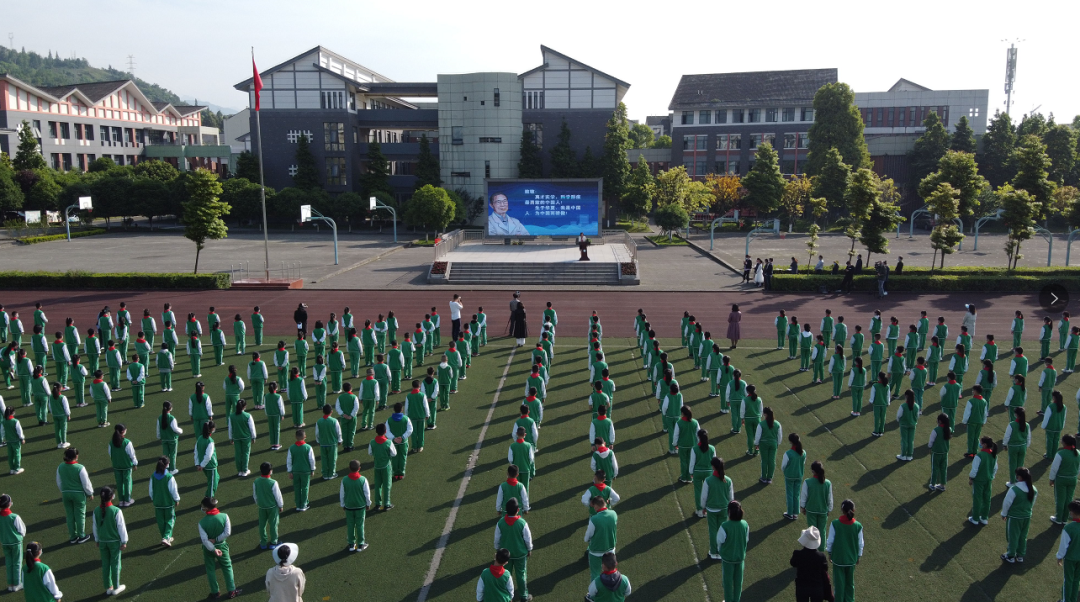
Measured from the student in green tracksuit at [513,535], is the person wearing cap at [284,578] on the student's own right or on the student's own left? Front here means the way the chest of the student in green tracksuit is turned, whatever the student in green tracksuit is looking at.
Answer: on the student's own left

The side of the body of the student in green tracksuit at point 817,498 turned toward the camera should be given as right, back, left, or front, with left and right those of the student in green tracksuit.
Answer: back

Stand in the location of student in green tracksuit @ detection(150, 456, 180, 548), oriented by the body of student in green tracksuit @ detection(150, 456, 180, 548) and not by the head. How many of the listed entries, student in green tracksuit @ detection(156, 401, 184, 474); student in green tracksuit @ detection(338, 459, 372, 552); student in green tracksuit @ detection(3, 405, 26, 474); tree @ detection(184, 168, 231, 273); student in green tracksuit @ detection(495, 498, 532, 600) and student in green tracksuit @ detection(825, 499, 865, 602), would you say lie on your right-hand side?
3

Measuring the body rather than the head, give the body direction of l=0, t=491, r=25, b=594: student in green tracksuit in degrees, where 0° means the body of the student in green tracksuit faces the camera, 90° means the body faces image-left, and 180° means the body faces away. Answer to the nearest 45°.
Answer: approximately 225°

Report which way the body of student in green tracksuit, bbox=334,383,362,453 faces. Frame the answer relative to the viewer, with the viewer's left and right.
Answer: facing away from the viewer

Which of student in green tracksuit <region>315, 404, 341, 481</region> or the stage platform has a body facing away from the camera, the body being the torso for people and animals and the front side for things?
the student in green tracksuit

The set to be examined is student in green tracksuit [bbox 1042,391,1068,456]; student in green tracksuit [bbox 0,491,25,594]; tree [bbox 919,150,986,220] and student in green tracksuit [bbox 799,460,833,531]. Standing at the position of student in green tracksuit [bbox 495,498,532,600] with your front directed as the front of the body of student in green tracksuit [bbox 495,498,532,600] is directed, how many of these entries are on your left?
1

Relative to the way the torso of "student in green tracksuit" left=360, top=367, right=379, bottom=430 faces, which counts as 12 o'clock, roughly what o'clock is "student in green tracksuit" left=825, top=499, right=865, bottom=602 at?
"student in green tracksuit" left=825, top=499, right=865, bottom=602 is roughly at 5 o'clock from "student in green tracksuit" left=360, top=367, right=379, bottom=430.

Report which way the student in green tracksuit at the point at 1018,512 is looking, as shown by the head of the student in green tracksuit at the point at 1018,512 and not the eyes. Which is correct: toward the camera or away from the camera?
away from the camera

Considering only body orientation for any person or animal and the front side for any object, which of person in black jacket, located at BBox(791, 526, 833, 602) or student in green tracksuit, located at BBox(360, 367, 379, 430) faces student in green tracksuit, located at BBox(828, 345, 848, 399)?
the person in black jacket

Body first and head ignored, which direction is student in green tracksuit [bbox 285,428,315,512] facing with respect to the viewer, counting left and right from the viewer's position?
facing away from the viewer

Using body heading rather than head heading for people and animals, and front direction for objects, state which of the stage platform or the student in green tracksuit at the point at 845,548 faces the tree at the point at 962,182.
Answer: the student in green tracksuit

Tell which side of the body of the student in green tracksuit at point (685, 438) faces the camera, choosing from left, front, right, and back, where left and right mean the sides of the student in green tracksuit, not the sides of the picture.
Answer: back

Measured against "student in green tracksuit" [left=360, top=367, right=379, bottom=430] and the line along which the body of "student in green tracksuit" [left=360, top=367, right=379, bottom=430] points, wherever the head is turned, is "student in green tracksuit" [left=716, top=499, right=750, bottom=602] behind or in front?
behind

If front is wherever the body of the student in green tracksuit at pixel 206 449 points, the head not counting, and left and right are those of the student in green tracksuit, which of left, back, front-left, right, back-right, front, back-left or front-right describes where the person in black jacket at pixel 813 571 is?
right
